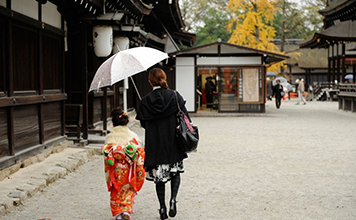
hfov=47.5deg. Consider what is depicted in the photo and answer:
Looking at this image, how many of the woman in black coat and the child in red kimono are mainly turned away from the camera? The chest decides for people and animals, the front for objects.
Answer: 2

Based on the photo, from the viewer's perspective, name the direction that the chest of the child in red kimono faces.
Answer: away from the camera

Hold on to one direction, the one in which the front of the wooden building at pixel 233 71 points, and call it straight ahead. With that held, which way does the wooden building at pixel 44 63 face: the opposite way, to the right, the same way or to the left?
to the left

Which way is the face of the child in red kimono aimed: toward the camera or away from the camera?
away from the camera

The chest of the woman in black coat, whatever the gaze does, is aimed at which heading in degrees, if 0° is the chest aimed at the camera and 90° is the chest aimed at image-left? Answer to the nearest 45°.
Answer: approximately 180°

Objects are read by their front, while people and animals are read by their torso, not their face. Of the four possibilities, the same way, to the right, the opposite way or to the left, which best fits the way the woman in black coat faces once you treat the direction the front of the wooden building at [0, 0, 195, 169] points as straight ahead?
to the left

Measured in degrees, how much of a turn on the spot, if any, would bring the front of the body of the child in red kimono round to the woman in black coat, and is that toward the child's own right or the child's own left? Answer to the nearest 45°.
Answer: approximately 90° to the child's own right

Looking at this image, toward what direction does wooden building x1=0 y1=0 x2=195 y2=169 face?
to the viewer's right

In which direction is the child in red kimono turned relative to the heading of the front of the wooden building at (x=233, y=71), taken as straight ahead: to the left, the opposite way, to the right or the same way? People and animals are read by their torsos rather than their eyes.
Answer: the opposite way
